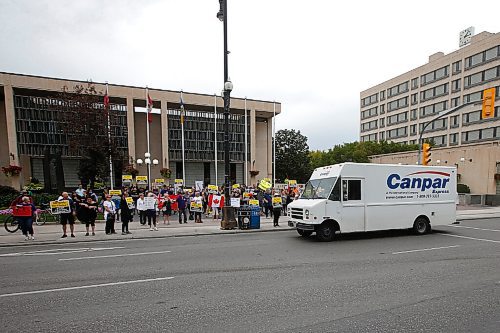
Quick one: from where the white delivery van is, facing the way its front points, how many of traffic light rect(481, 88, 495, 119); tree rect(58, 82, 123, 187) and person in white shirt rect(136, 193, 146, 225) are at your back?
1

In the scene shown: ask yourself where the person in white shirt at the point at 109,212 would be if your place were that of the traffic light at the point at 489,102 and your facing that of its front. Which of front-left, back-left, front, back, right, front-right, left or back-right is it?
front-right

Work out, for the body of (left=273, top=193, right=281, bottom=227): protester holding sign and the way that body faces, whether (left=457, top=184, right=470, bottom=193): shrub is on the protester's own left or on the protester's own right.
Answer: on the protester's own left

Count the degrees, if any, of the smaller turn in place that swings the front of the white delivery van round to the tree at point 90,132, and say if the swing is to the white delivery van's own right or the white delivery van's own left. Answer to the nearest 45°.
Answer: approximately 45° to the white delivery van's own right

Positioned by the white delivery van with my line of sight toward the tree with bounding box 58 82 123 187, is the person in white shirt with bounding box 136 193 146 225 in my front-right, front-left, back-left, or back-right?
front-left

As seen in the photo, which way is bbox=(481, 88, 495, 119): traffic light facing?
toward the camera

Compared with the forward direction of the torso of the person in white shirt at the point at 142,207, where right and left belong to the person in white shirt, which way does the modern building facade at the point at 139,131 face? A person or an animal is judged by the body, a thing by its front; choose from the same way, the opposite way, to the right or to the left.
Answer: the same way

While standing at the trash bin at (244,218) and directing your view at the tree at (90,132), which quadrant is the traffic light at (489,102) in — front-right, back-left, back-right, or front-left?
back-right

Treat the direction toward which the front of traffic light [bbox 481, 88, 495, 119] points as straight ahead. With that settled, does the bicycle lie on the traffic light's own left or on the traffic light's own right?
on the traffic light's own right

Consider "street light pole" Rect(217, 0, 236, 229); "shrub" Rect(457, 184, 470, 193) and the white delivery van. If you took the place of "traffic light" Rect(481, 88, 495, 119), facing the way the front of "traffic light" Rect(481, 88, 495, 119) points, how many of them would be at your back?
1

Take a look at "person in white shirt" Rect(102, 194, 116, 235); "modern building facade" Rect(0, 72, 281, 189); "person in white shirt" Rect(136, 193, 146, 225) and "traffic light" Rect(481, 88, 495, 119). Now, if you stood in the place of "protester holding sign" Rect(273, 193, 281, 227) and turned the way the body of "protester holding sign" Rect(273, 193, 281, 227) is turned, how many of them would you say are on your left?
1

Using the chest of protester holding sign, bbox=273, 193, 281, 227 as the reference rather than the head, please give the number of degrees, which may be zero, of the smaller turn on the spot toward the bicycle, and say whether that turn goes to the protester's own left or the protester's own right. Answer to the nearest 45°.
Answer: approximately 90° to the protester's own right

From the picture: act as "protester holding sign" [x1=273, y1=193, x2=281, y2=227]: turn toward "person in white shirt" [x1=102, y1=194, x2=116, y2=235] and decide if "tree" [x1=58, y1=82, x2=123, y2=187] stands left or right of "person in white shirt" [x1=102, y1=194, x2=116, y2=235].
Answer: right

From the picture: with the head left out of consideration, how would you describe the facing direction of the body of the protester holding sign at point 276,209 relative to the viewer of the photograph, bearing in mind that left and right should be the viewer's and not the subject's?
facing the viewer

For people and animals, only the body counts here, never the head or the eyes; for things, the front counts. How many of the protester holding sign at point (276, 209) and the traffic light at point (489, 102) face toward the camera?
2

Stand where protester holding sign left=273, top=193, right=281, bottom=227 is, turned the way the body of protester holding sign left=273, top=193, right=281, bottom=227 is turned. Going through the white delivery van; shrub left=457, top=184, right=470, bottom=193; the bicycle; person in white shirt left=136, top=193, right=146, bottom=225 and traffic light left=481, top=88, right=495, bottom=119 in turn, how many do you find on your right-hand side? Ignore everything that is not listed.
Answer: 2
